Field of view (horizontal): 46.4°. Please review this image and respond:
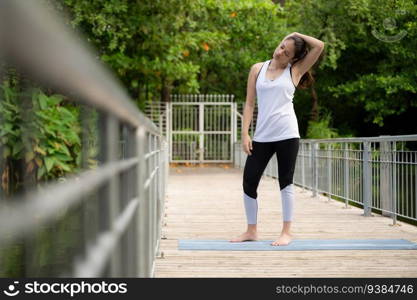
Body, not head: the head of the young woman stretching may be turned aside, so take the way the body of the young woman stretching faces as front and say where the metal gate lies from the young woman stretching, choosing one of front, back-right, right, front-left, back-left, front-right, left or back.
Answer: back-right

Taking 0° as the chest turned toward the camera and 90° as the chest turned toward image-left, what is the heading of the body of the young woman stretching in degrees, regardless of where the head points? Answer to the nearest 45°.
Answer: approximately 45°
